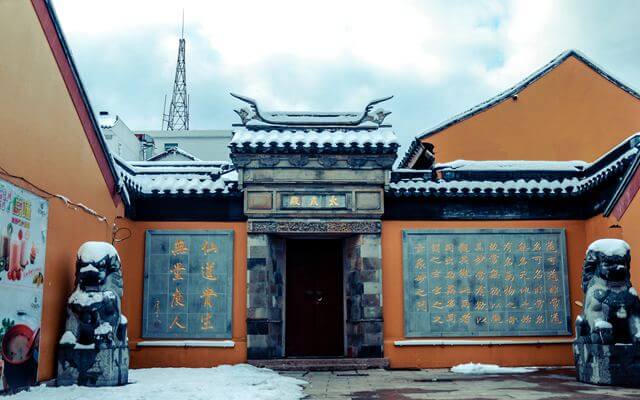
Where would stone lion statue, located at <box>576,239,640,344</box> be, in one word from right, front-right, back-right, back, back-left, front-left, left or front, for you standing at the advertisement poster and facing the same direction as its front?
front-left

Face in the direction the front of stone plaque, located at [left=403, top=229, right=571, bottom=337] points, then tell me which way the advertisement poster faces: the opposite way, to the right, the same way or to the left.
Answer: to the left

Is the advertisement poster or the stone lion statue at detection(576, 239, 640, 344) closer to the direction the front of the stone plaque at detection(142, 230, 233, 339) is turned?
the advertisement poster

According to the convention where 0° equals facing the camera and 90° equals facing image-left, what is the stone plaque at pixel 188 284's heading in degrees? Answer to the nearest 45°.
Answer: approximately 0°

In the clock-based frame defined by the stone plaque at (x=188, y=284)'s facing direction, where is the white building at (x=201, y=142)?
The white building is roughly at 6 o'clock from the stone plaque.

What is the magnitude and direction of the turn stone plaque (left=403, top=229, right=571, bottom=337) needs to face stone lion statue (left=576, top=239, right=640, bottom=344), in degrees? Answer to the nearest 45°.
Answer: approximately 45° to its left

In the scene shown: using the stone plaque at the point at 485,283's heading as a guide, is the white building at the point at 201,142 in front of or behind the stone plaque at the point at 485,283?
behind

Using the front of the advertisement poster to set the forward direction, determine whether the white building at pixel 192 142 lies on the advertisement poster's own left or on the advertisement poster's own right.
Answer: on the advertisement poster's own left

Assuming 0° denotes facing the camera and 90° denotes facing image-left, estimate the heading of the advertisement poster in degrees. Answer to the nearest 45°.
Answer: approximately 315°

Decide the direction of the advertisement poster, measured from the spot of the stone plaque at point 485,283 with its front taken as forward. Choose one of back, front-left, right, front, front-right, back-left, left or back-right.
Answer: front-right

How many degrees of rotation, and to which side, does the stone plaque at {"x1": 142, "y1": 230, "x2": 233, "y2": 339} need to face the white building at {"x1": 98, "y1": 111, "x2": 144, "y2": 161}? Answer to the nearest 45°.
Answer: approximately 180°

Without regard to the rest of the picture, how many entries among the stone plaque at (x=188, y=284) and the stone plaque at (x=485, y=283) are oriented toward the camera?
2

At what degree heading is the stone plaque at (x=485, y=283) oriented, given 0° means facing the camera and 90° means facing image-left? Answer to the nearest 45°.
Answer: approximately 0°
